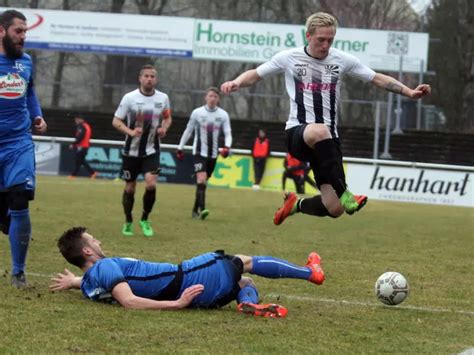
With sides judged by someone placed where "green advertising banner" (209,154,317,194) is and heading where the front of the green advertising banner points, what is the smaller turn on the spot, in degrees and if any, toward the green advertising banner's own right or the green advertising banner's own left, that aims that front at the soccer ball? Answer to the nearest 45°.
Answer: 0° — it already faces it

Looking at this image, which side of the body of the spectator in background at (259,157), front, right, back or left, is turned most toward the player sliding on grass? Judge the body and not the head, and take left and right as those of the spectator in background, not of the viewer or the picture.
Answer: front

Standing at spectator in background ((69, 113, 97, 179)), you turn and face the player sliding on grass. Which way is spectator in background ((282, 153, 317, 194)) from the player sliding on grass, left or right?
left

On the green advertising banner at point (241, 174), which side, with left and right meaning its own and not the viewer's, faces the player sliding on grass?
front

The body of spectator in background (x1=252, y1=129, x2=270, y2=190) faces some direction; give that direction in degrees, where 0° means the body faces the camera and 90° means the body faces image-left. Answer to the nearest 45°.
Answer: approximately 0°

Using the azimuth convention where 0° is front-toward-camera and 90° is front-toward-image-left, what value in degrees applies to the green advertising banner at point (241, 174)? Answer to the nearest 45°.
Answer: approximately 0°

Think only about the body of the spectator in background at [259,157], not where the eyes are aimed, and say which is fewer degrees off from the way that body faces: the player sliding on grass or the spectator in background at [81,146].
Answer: the player sliding on grass

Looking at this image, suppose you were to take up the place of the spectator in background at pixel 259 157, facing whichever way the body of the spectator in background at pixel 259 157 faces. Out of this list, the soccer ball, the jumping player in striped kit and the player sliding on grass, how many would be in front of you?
3

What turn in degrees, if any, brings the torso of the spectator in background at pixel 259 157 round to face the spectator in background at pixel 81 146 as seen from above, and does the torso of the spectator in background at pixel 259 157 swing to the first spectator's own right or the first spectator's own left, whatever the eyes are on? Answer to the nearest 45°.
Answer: approximately 90° to the first spectator's own right
